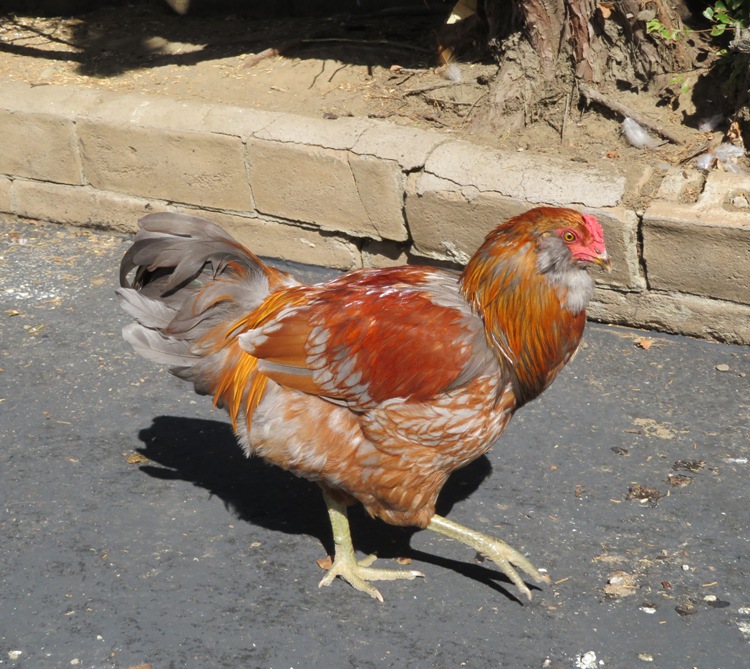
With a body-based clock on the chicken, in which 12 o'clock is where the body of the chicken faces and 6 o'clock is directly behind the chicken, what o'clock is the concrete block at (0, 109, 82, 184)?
The concrete block is roughly at 8 o'clock from the chicken.

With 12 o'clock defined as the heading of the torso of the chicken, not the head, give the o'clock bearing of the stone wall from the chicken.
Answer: The stone wall is roughly at 9 o'clock from the chicken.

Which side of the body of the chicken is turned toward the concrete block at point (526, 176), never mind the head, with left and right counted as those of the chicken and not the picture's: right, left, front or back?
left

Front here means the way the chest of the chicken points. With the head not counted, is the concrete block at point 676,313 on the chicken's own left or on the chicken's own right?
on the chicken's own left

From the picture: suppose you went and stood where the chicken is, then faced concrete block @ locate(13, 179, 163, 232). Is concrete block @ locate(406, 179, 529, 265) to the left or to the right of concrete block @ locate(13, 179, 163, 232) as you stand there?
right

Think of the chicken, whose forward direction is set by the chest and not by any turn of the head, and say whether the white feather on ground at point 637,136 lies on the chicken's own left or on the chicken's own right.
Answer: on the chicken's own left

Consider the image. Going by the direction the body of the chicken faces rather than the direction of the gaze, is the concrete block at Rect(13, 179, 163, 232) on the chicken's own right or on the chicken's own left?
on the chicken's own left

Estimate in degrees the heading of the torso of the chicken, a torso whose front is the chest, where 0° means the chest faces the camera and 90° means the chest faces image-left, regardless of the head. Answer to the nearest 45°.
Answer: approximately 270°

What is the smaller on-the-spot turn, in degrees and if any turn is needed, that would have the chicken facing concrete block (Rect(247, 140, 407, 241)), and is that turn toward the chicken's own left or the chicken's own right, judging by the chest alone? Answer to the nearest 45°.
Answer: approximately 90° to the chicken's own left
